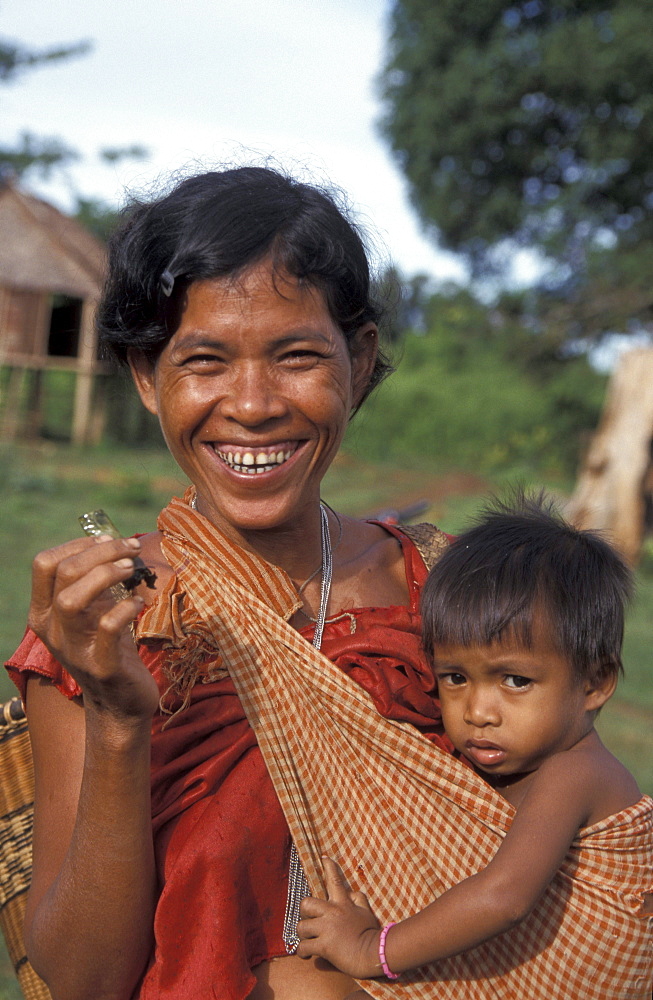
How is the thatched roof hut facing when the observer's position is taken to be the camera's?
facing the viewer

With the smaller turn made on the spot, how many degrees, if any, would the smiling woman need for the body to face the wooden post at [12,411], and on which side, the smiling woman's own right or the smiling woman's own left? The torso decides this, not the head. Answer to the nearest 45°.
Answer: approximately 180°

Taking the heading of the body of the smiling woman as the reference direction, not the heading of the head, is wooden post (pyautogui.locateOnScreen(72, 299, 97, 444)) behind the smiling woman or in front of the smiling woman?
behind

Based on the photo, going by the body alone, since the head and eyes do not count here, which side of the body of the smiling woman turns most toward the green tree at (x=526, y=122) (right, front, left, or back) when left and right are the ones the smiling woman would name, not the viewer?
back

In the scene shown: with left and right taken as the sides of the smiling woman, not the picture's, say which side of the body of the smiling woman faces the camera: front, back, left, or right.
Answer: front

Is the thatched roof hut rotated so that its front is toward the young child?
yes

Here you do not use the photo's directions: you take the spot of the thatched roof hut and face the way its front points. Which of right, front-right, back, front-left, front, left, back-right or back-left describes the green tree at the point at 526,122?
front-left

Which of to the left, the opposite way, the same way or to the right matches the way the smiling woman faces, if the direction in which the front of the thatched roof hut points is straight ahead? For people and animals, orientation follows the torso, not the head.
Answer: the same way

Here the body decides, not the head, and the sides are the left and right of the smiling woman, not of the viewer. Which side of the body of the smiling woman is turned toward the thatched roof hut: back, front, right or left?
back

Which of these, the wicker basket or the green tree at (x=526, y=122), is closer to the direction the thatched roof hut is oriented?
the wicker basket

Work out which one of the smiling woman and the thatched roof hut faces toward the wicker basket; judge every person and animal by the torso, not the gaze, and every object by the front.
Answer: the thatched roof hut

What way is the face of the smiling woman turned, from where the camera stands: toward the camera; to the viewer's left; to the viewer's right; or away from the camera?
toward the camera

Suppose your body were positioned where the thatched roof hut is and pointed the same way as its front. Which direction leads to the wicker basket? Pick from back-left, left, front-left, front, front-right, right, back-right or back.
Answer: front

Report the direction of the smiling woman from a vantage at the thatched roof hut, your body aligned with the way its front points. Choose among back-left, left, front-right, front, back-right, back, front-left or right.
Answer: front
